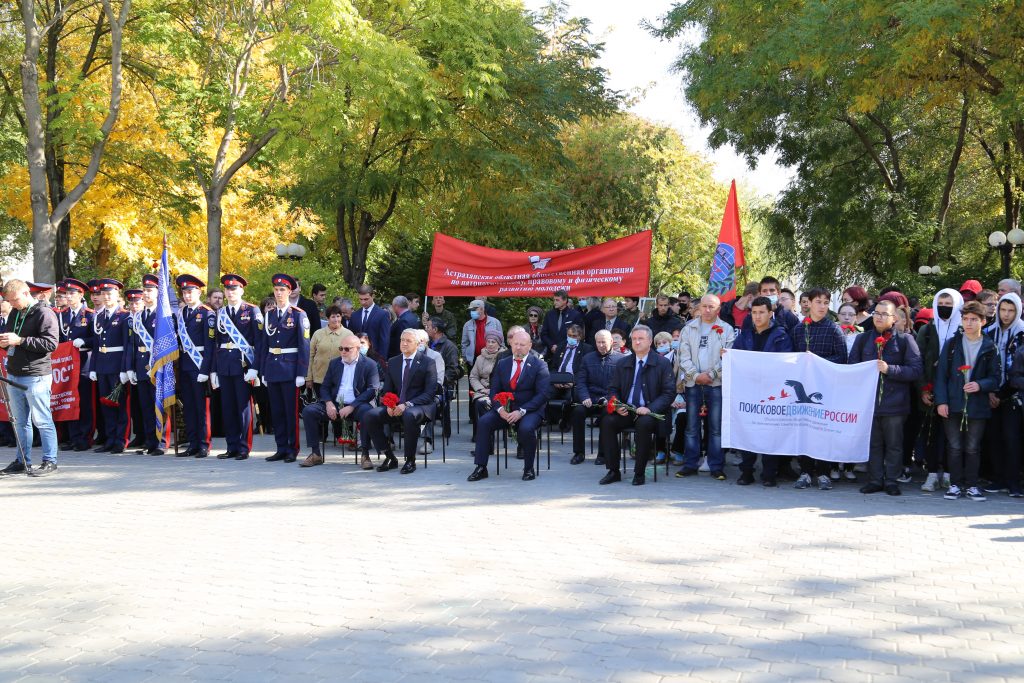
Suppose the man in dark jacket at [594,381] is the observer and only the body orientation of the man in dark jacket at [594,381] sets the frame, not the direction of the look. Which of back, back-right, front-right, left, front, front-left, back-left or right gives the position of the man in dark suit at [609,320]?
back

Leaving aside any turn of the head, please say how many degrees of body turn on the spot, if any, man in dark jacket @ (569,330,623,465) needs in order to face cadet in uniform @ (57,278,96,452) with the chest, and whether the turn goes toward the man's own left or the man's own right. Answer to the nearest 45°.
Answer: approximately 90° to the man's own right

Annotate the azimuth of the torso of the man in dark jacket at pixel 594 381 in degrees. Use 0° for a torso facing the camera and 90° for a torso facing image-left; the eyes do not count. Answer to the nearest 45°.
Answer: approximately 0°

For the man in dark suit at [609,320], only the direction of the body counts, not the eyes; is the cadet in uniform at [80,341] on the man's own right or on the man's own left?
on the man's own right

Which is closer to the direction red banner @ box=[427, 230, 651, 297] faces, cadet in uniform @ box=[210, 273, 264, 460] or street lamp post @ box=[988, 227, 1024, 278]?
the cadet in uniform

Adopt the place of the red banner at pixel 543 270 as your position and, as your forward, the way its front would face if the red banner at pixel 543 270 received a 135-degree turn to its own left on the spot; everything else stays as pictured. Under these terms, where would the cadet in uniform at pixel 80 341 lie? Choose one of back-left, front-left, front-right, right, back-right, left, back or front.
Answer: back-left

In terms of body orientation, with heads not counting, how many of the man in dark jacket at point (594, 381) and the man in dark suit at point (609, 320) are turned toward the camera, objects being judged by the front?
2

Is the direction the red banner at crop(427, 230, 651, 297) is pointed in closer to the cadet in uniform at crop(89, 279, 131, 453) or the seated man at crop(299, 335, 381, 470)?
the seated man

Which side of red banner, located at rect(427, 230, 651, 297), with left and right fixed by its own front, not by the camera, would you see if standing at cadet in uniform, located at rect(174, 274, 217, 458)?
right
